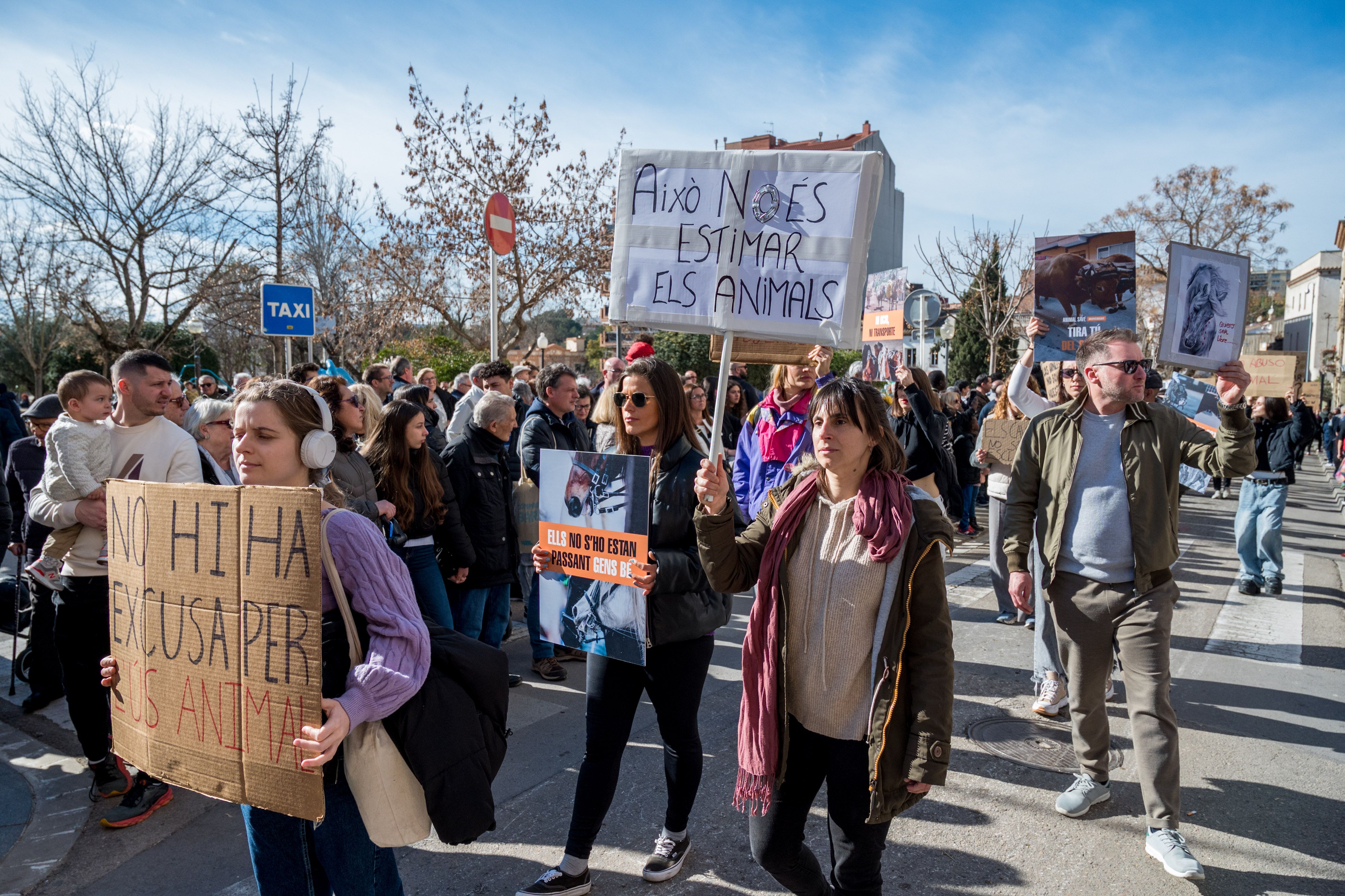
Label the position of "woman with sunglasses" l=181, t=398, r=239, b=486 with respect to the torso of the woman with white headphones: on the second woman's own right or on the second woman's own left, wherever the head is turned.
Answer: on the second woman's own right

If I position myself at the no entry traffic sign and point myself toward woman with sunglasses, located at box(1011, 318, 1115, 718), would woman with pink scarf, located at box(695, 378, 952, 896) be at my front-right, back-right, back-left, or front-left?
front-right

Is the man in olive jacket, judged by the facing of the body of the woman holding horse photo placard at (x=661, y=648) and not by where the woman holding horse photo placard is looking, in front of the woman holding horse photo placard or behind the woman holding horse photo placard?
behind

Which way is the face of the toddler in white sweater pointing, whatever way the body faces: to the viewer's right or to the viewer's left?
to the viewer's right

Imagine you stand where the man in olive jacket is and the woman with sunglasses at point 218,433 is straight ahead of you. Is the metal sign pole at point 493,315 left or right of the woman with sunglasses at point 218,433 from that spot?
right

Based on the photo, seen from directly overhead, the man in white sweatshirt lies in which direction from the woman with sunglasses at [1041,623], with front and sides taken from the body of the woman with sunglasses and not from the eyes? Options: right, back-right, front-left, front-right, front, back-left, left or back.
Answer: front-right

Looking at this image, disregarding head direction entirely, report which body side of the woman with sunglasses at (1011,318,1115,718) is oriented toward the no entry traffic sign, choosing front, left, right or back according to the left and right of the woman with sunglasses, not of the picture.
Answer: right

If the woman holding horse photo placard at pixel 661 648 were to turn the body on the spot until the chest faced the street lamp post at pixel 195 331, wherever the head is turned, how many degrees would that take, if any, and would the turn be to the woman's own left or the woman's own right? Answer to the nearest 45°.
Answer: approximately 90° to the woman's own right

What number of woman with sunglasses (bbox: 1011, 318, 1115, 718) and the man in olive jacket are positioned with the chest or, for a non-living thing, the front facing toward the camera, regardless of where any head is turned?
2

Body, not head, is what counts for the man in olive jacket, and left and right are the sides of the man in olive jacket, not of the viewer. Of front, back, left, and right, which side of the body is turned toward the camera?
front

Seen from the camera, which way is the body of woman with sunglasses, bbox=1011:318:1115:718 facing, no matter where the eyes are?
toward the camera

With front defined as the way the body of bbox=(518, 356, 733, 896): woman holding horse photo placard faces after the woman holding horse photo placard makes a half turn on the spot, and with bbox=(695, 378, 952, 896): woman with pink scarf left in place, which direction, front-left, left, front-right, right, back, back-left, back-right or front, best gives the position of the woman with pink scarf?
right

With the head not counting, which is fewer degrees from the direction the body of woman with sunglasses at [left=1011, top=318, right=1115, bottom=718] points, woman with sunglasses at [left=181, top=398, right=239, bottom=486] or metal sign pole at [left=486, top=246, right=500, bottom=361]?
the woman with sunglasses
